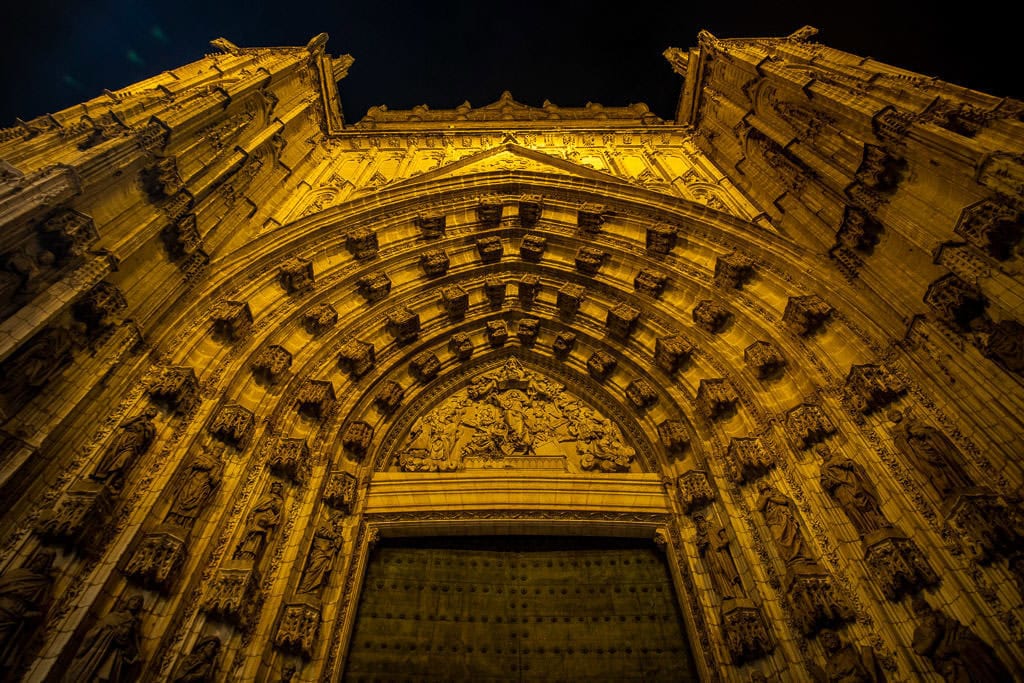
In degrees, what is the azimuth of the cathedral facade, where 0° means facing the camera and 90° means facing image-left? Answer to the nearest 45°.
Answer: approximately 0°
